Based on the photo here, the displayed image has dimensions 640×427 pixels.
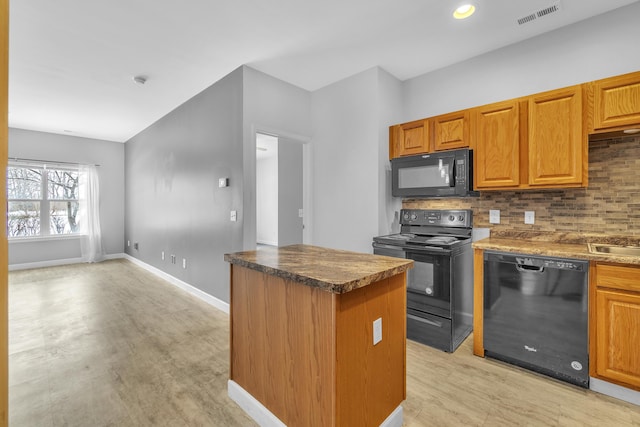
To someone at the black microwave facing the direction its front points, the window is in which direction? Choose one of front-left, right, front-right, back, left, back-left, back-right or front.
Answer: front-right

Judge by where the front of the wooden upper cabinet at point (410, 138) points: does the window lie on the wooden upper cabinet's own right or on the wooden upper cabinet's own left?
on the wooden upper cabinet's own right

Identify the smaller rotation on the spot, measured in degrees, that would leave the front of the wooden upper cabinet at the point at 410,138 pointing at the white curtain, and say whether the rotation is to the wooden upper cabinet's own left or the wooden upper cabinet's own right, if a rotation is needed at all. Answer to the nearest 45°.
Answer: approximately 45° to the wooden upper cabinet's own right

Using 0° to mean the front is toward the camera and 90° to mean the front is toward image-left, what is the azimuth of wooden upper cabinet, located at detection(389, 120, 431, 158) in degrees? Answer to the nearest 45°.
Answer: approximately 45°

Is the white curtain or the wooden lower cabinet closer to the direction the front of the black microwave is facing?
the white curtain

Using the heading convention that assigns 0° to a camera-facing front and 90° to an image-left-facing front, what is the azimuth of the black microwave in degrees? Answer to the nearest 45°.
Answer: approximately 45°

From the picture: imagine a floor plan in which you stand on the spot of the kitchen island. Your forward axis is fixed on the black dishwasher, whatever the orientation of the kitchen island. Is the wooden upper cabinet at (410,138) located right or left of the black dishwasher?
left

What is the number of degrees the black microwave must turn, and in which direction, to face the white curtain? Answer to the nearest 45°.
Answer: approximately 45° to its right

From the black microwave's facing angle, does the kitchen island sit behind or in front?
in front
